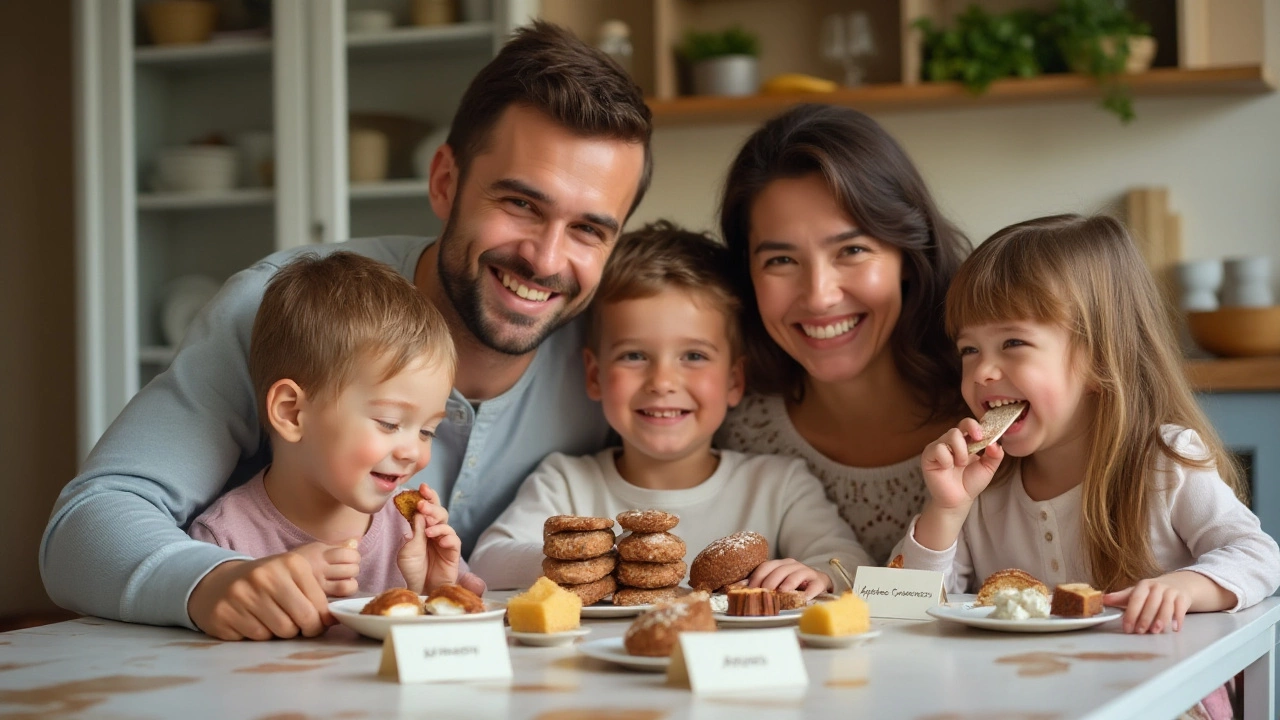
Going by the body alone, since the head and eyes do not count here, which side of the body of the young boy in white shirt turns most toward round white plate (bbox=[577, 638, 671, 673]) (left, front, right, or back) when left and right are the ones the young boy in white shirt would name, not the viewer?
front

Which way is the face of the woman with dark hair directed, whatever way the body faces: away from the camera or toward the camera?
toward the camera

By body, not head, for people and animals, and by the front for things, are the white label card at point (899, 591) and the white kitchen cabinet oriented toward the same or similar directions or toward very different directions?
same or similar directions

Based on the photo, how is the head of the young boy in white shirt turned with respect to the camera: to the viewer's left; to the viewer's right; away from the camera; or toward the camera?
toward the camera

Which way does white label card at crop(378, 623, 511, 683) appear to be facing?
toward the camera

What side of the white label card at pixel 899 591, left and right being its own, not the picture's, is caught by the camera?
front

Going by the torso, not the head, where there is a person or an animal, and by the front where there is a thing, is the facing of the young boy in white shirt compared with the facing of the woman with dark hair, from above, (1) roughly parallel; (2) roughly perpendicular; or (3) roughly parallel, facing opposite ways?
roughly parallel

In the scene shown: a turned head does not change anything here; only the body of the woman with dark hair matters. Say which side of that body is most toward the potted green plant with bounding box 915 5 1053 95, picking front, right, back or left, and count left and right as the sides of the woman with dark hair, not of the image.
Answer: back

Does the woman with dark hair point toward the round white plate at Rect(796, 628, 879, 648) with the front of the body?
yes

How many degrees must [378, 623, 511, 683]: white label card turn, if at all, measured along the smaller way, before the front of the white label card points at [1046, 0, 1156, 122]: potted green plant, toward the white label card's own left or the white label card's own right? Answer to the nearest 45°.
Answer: approximately 135° to the white label card's own left

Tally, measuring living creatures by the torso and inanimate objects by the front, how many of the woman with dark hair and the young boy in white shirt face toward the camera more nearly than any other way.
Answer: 2

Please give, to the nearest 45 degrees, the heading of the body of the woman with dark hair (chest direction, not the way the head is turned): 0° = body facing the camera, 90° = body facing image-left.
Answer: approximately 0°

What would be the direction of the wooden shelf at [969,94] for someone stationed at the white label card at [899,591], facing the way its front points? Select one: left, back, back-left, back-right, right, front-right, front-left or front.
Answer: back

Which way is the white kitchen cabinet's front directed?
toward the camera

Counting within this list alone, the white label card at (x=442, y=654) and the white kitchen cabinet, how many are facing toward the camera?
2
